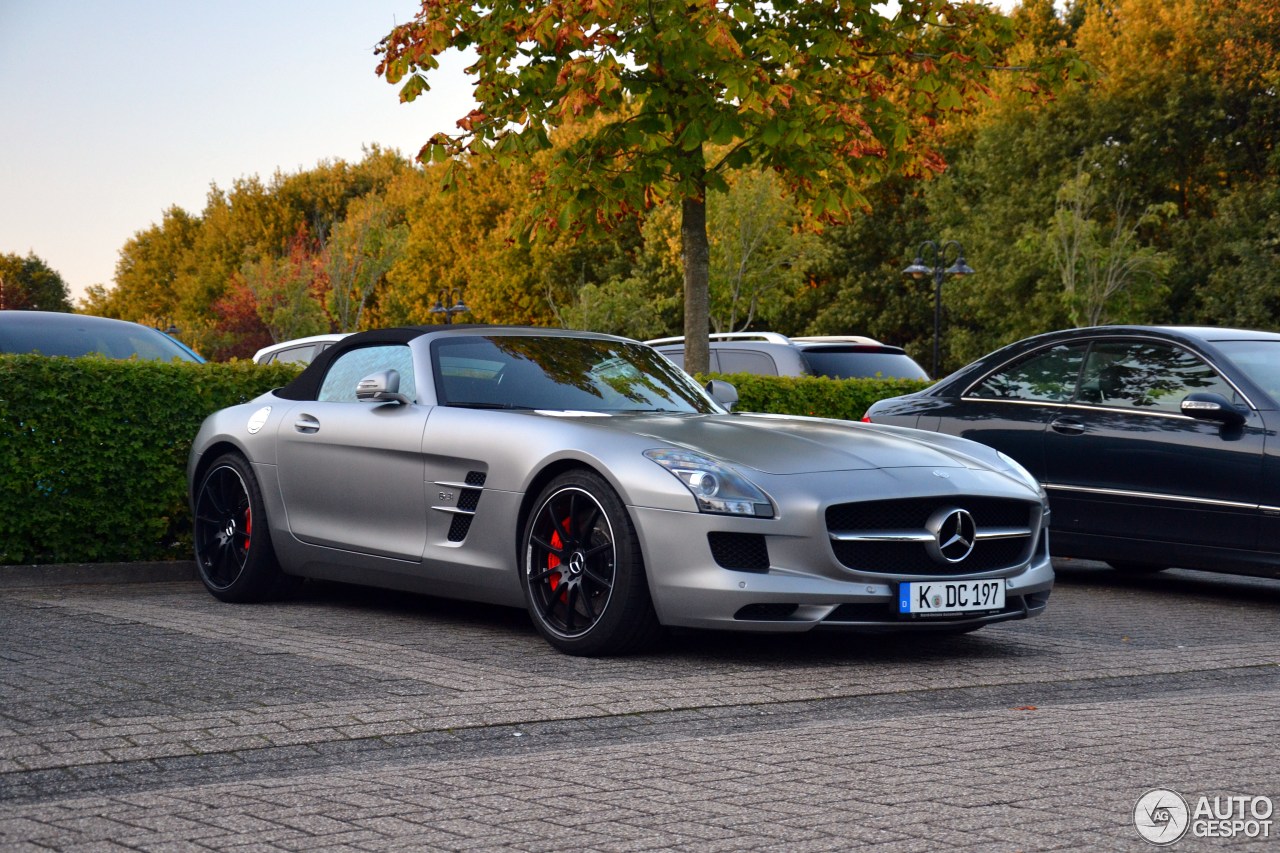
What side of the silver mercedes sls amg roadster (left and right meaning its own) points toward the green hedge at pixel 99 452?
back

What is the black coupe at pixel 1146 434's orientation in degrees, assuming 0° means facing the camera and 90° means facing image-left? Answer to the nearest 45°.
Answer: approximately 315°

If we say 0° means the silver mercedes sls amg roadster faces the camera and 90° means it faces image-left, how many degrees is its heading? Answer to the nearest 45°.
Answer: approximately 315°

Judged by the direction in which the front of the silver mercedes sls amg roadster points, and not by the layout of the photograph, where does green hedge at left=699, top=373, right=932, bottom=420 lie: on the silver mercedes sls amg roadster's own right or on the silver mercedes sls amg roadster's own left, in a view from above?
on the silver mercedes sls amg roadster's own left

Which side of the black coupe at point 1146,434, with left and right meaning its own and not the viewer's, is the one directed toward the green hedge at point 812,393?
back

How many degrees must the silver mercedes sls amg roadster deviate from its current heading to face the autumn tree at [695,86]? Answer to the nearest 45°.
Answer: approximately 135° to its left

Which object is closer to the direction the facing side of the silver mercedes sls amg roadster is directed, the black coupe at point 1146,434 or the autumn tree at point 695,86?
the black coupe

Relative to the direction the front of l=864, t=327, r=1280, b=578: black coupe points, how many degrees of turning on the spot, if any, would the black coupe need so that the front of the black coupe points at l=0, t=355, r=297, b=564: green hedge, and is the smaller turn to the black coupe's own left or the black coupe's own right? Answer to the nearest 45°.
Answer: approximately 135° to the black coupe's own right

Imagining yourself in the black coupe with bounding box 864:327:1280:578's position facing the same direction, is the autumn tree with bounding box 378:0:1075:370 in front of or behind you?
behind
